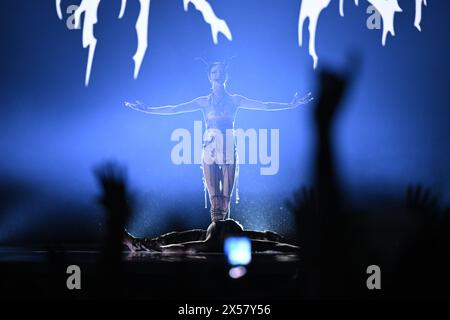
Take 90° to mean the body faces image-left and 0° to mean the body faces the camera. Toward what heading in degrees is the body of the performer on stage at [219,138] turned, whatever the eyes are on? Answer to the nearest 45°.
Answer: approximately 0°
